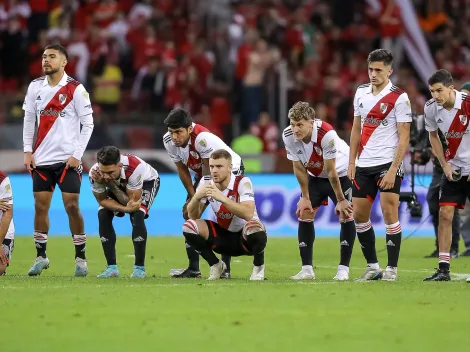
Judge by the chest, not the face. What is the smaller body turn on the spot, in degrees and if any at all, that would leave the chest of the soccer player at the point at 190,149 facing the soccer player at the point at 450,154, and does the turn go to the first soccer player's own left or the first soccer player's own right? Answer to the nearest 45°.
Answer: approximately 135° to the first soccer player's own left

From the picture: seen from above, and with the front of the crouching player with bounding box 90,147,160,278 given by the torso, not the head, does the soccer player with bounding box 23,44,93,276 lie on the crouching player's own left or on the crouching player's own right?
on the crouching player's own right

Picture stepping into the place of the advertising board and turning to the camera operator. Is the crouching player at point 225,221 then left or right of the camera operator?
right

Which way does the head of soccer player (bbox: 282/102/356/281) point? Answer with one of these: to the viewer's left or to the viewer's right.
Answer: to the viewer's left

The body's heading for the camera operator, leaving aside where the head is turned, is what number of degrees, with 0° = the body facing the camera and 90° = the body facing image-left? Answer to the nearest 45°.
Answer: approximately 90°
